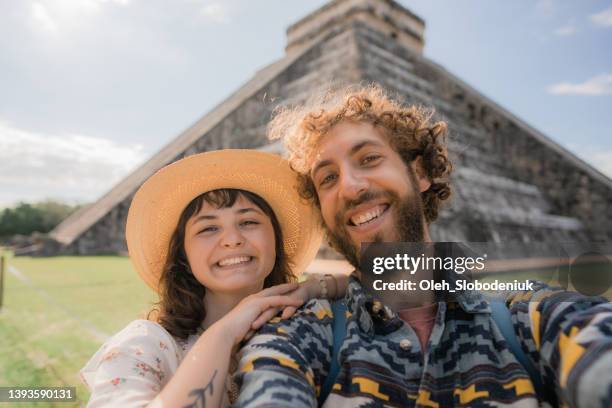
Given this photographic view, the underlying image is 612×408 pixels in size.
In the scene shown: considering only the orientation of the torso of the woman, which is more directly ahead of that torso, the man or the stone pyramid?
the man

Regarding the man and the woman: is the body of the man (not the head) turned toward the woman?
no

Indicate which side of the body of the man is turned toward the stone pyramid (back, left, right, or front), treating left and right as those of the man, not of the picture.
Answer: back

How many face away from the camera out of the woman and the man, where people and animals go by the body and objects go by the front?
0

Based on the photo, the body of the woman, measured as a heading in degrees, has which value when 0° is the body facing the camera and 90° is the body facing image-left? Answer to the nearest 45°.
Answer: approximately 315°

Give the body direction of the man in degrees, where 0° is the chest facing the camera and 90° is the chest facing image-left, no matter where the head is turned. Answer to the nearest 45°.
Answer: approximately 0°

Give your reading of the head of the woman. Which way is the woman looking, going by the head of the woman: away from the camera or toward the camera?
toward the camera
